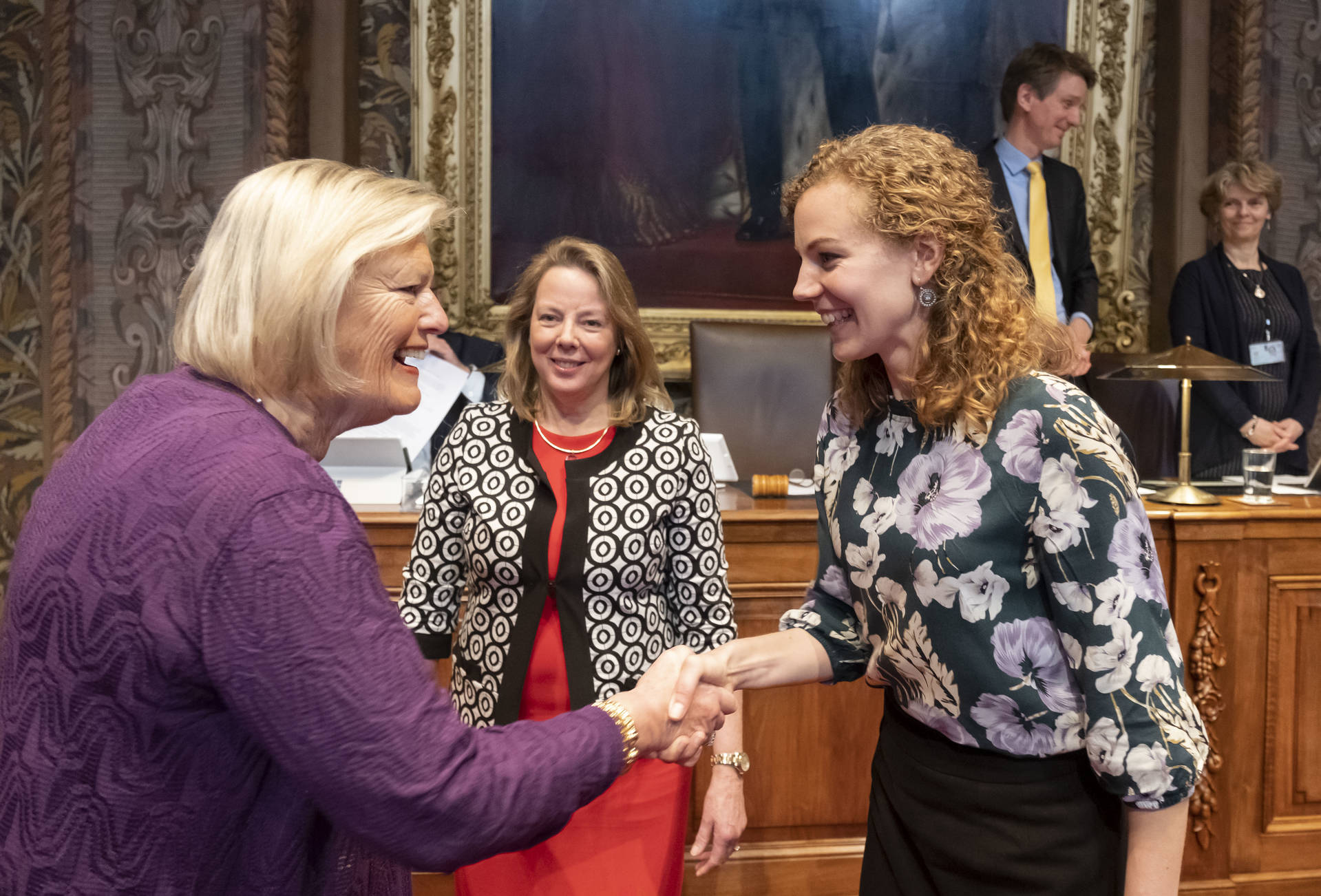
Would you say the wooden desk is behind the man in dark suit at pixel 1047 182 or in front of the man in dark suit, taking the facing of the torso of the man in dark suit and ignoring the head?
in front

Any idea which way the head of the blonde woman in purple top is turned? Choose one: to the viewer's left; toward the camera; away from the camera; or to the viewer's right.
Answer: to the viewer's right

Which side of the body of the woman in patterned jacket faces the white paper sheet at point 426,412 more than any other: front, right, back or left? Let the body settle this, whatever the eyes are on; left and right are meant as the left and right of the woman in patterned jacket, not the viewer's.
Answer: back

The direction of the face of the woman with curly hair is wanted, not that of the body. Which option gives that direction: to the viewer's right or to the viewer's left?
to the viewer's left

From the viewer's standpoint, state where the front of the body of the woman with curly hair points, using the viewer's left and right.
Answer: facing the viewer and to the left of the viewer

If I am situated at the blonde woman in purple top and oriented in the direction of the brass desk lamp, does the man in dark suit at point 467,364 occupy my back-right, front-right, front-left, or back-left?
front-left

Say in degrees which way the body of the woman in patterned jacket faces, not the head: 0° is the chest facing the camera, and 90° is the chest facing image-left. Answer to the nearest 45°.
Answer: approximately 0°
